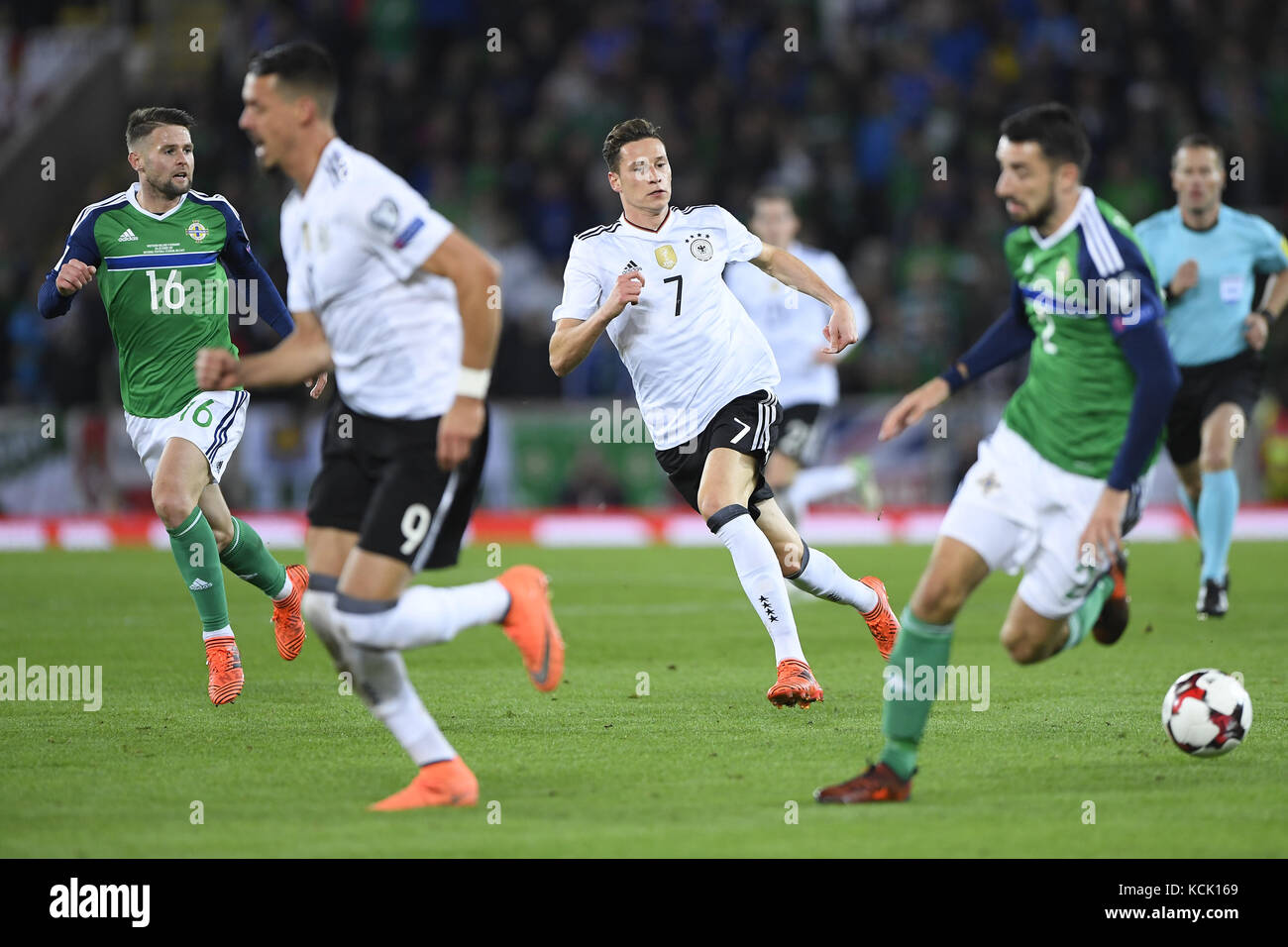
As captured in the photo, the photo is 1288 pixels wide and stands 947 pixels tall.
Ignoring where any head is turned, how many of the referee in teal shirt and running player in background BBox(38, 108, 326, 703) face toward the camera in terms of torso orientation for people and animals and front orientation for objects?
2

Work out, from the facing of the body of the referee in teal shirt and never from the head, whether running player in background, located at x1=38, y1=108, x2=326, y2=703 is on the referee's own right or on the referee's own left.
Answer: on the referee's own right

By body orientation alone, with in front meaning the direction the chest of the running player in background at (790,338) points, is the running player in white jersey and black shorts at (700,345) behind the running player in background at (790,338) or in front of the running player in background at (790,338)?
in front

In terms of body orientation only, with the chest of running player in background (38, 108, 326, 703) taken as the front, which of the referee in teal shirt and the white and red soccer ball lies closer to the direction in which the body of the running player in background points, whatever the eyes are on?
the white and red soccer ball

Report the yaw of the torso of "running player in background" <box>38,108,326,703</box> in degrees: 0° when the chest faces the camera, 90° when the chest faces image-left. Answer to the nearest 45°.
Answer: approximately 0°

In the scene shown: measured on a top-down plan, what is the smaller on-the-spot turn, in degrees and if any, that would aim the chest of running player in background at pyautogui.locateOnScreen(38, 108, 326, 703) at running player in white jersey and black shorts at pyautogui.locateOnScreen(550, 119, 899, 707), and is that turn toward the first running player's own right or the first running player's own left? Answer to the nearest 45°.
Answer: approximately 45° to the first running player's own left

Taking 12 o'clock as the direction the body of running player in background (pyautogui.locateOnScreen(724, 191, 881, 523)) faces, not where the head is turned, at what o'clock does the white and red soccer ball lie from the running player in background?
The white and red soccer ball is roughly at 10 o'clock from the running player in background.

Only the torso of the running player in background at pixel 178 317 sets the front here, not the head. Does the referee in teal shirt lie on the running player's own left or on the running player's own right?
on the running player's own left

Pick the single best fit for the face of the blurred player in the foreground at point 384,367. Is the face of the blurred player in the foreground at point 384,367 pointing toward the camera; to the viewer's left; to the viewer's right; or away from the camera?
to the viewer's left

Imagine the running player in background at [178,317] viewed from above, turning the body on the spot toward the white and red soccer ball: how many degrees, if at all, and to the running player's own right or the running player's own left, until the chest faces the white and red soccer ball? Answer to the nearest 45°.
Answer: approximately 45° to the running player's own left

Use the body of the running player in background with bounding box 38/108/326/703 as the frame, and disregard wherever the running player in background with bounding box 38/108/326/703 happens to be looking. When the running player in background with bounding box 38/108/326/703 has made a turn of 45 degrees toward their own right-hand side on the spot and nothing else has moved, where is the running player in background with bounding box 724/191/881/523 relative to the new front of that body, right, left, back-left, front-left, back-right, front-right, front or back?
back

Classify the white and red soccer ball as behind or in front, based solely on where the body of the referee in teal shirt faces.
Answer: in front
